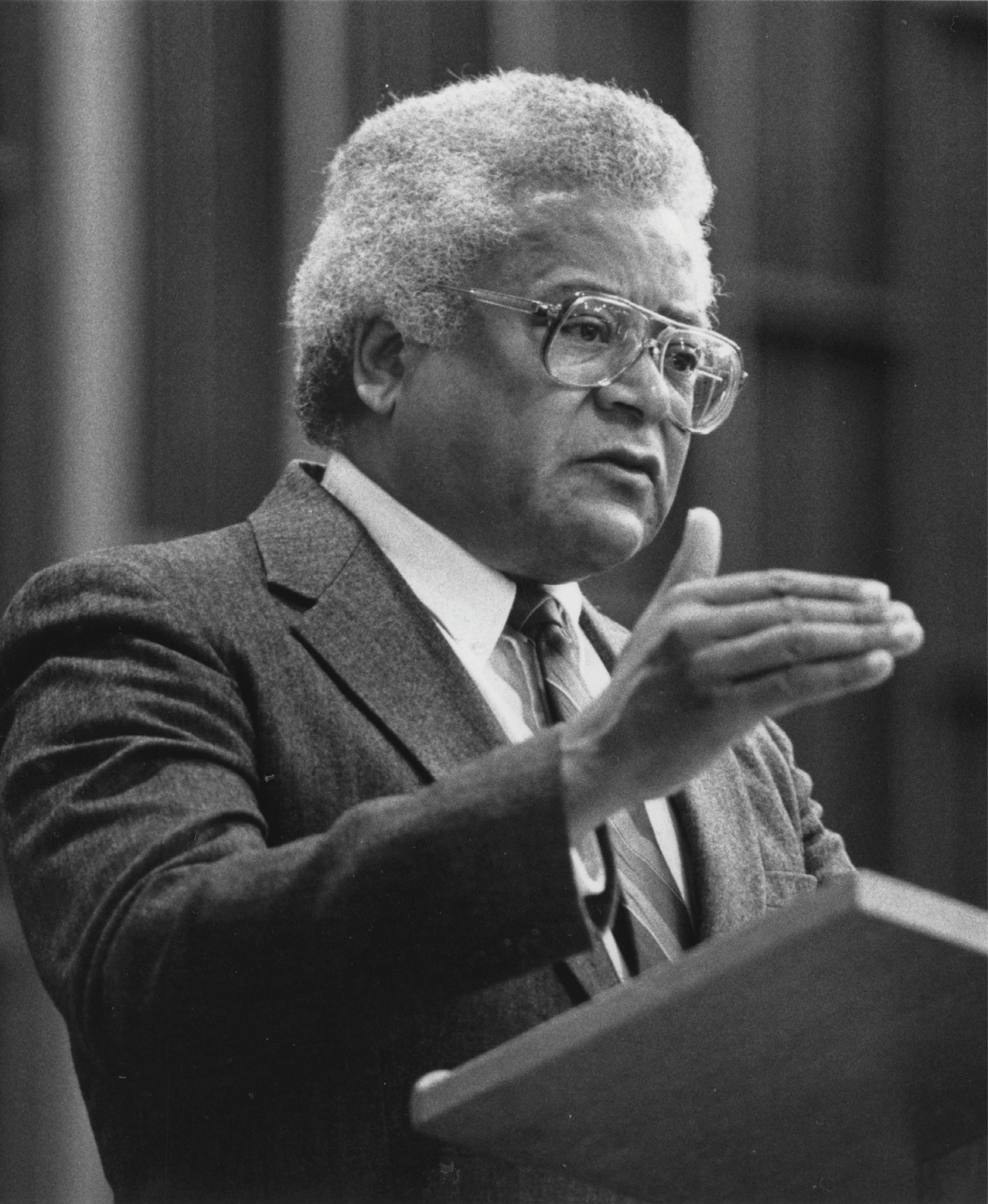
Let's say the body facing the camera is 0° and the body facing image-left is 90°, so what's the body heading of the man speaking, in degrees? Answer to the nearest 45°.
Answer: approximately 315°

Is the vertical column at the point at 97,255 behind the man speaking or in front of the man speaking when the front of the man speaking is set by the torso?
behind

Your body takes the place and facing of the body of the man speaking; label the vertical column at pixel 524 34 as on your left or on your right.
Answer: on your left

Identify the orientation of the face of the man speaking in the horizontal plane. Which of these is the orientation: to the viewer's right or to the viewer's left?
to the viewer's right

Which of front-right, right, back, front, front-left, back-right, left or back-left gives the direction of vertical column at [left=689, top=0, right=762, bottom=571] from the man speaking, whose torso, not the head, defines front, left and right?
back-left
